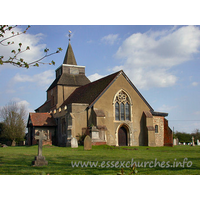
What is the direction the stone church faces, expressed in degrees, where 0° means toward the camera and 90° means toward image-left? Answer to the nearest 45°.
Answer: approximately 315°
